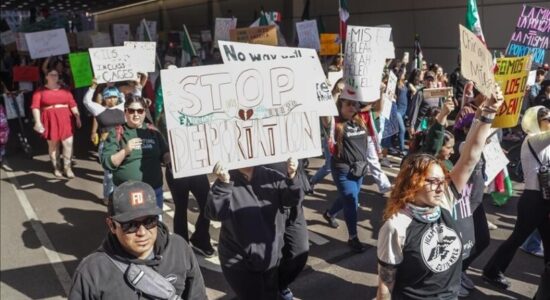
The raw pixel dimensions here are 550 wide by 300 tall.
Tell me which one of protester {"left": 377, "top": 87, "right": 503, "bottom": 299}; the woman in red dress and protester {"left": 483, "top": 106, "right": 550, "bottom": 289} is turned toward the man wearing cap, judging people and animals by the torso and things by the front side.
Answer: the woman in red dress

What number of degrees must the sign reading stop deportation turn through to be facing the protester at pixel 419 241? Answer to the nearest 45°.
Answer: approximately 45° to its left

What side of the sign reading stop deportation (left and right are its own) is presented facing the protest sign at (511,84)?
left

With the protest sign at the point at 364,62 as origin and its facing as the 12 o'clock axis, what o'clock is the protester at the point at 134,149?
The protester is roughly at 2 o'clock from the protest sign.

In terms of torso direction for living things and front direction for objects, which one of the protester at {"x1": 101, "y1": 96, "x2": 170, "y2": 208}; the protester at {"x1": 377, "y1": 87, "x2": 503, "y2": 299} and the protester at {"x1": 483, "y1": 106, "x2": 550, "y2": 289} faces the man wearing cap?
the protester at {"x1": 101, "y1": 96, "x2": 170, "y2": 208}
